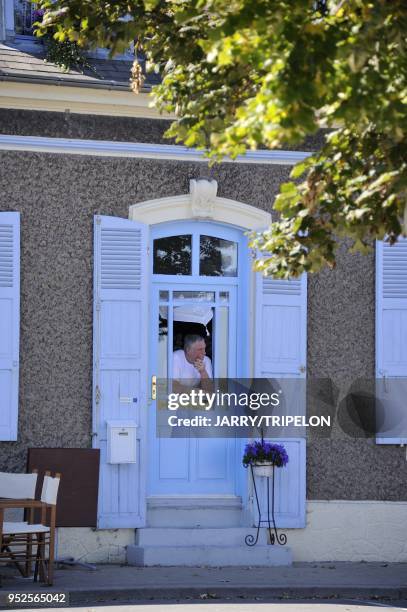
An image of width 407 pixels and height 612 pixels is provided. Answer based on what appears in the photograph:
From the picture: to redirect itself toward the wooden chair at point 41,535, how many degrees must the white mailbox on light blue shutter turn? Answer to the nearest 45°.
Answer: approximately 45° to its right

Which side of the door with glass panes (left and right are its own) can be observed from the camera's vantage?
front

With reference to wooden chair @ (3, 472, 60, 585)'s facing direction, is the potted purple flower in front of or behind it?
behind

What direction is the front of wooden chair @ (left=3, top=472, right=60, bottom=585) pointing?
to the viewer's left

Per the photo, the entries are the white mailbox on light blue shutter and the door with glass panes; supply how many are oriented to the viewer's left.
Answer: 0

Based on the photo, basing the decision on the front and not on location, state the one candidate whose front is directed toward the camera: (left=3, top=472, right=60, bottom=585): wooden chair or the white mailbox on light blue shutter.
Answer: the white mailbox on light blue shutter

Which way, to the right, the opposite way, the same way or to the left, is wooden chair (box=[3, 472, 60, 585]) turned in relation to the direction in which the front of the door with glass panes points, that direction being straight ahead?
to the right

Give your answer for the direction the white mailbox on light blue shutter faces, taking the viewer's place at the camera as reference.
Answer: facing the viewer

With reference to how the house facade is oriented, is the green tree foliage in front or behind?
in front

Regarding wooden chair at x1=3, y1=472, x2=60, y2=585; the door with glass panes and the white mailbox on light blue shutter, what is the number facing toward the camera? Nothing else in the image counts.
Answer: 2

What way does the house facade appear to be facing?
toward the camera

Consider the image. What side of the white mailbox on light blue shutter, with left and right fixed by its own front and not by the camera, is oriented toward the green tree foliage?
front

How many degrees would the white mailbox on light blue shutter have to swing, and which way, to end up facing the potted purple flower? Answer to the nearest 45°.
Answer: approximately 90° to its left
